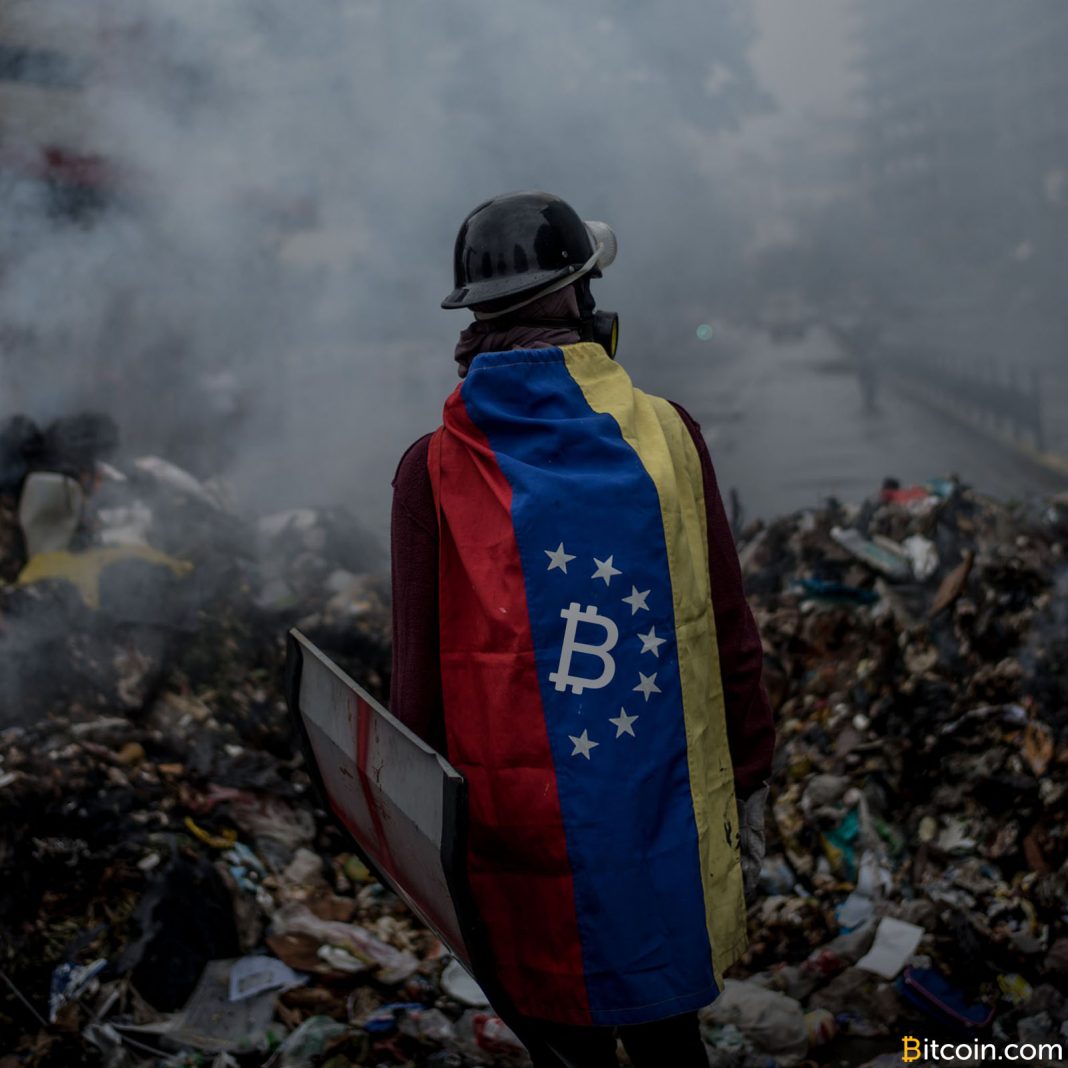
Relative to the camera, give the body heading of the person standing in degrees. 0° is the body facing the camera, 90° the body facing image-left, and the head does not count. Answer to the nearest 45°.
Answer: approximately 180°

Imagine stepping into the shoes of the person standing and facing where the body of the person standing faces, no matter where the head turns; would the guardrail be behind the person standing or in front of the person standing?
in front
